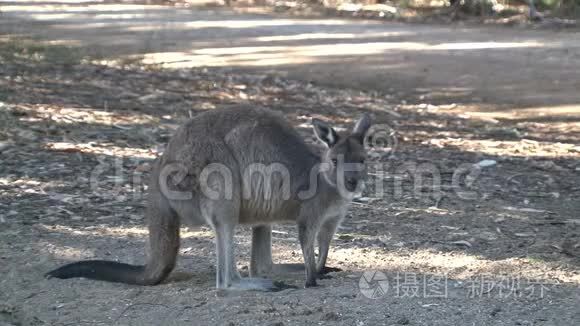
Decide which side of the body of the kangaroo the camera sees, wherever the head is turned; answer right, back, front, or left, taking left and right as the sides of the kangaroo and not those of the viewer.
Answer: right

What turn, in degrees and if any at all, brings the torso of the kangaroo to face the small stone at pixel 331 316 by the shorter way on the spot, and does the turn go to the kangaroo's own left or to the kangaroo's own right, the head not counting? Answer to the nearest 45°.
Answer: approximately 45° to the kangaroo's own right
